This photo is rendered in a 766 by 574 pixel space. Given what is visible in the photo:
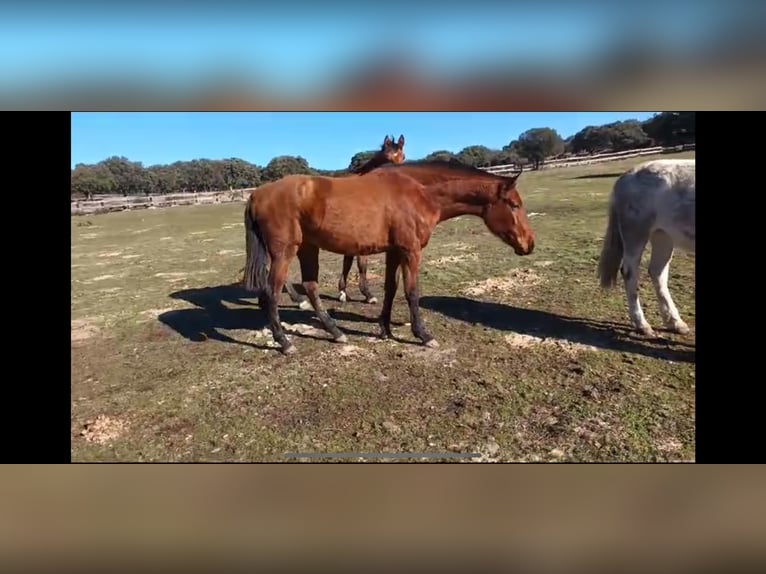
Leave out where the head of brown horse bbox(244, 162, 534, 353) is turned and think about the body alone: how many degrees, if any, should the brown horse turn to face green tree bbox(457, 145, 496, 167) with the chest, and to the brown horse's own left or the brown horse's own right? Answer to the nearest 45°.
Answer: approximately 45° to the brown horse's own left

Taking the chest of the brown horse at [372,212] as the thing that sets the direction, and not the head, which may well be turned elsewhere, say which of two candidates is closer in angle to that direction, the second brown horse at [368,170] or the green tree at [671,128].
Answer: the green tree

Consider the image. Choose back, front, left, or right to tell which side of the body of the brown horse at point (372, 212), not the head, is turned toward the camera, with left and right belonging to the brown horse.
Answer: right

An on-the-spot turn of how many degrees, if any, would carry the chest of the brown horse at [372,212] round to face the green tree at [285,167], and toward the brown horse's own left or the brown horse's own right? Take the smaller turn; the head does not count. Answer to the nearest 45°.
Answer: approximately 135° to the brown horse's own left

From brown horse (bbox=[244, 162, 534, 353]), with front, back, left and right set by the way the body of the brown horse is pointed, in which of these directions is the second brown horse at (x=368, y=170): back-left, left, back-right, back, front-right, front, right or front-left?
left

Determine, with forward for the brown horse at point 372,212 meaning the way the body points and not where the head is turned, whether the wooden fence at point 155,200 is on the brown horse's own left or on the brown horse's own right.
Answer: on the brown horse's own left
